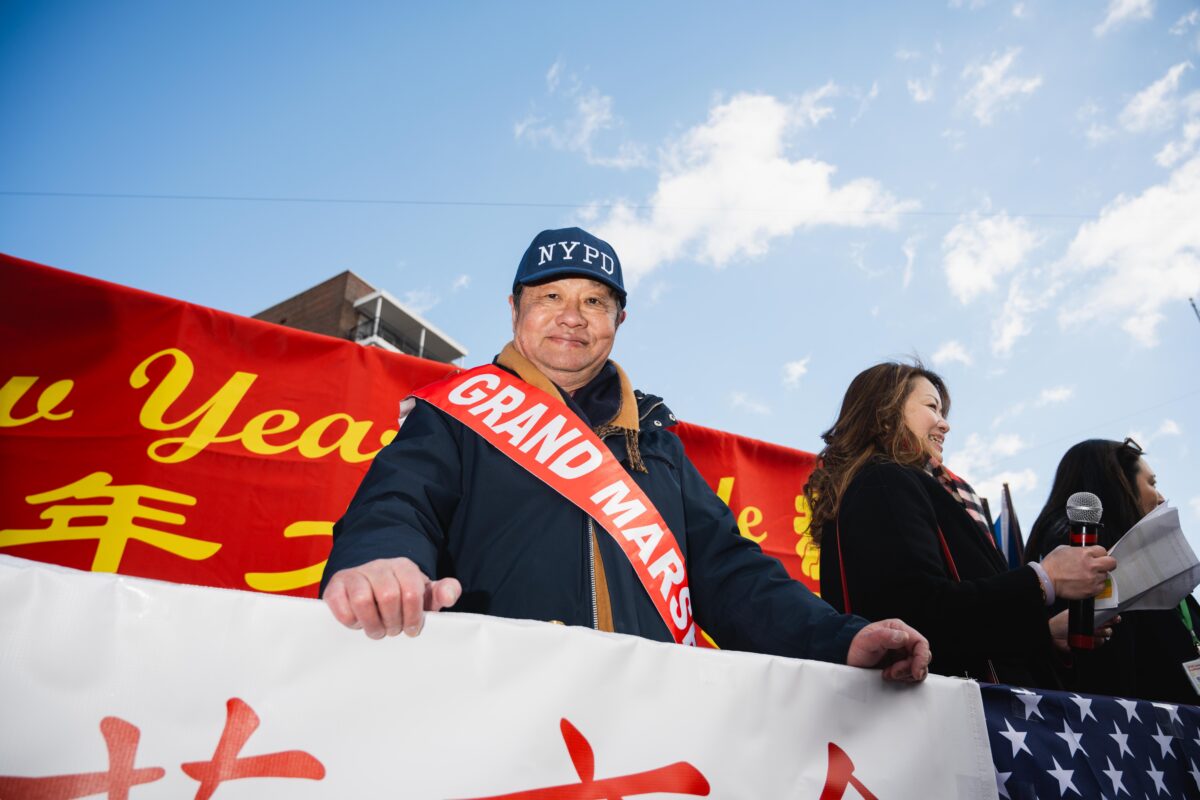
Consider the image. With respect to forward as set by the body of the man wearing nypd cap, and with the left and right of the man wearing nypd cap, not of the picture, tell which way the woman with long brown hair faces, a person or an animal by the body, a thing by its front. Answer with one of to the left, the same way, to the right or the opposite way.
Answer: to the left

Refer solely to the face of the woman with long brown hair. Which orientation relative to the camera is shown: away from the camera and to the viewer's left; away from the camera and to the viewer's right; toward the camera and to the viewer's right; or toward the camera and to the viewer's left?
toward the camera and to the viewer's right

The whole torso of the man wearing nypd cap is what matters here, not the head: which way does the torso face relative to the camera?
toward the camera

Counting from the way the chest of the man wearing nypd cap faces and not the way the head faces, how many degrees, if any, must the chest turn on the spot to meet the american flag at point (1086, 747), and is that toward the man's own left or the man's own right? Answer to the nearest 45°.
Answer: approximately 90° to the man's own left

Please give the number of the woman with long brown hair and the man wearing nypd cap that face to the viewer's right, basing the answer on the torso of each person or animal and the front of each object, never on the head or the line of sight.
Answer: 1

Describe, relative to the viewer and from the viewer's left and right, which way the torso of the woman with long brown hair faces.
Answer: facing to the right of the viewer
